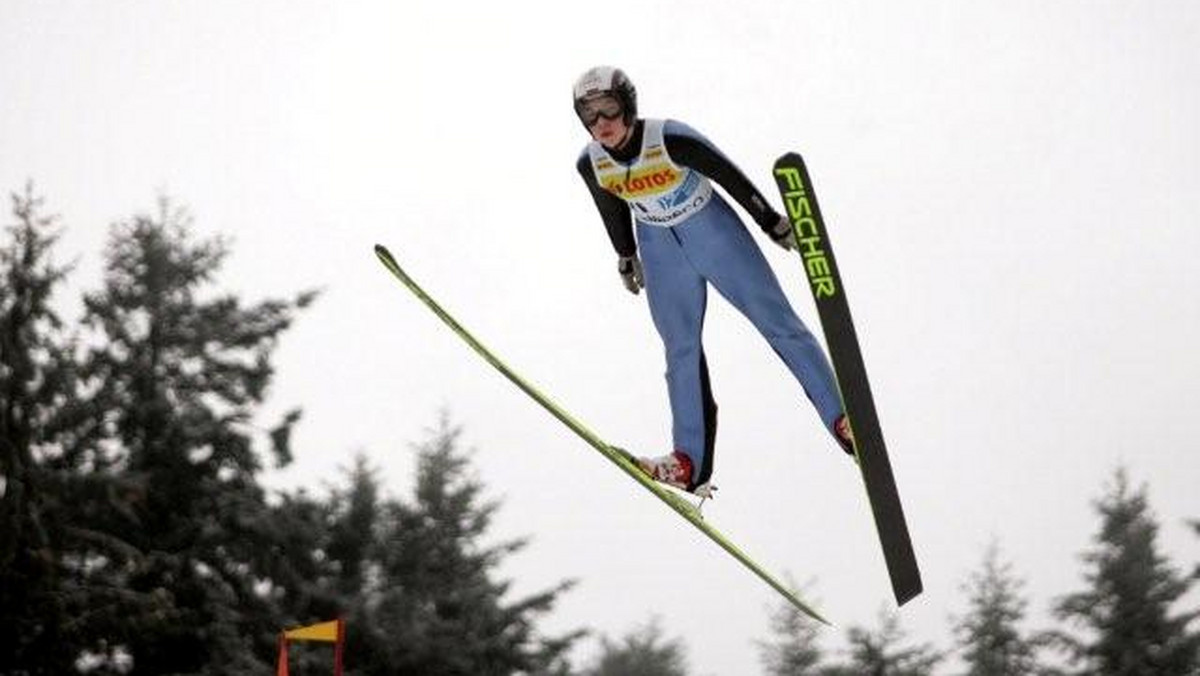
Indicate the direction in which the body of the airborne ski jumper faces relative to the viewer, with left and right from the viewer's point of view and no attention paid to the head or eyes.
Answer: facing the viewer and to the left of the viewer

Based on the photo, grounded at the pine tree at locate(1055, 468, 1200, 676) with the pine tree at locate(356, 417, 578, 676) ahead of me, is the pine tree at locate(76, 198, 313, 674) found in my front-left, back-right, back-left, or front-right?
front-left

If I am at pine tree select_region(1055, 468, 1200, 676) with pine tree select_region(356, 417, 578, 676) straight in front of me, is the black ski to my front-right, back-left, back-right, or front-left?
front-left

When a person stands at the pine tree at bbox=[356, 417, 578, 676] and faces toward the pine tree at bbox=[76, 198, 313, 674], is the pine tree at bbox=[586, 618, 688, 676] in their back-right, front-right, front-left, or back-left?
back-right

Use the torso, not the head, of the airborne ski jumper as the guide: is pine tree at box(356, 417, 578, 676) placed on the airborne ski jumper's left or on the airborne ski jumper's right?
on the airborne ski jumper's right

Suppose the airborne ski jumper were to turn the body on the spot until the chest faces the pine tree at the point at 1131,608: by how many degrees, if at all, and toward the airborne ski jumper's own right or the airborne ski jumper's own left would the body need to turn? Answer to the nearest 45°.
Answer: approximately 135° to the airborne ski jumper's own right

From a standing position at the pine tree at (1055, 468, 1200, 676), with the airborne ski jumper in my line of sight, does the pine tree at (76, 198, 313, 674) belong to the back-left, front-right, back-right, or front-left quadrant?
front-right

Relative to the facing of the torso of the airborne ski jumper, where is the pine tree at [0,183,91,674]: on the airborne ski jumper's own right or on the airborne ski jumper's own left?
on the airborne ski jumper's own right

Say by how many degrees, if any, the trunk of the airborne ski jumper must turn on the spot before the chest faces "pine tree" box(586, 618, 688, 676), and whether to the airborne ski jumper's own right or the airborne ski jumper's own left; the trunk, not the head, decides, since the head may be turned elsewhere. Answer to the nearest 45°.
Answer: approximately 135° to the airborne ski jumper's own right
